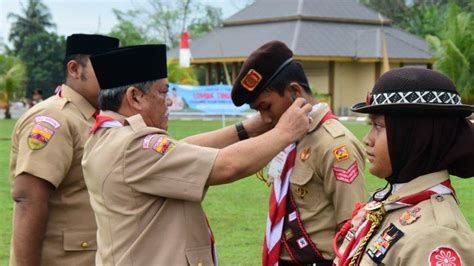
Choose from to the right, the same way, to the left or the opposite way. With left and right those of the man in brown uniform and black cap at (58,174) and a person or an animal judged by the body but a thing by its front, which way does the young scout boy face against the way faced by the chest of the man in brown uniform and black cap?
the opposite way

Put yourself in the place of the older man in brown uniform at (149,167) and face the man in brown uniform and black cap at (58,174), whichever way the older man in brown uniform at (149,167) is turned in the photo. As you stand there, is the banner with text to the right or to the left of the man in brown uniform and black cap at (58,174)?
right

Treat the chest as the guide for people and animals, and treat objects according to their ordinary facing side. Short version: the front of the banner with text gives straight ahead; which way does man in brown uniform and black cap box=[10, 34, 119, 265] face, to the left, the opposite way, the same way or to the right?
to the left

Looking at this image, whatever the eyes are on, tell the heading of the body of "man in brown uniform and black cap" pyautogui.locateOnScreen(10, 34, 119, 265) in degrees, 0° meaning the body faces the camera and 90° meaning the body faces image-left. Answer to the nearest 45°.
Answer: approximately 270°

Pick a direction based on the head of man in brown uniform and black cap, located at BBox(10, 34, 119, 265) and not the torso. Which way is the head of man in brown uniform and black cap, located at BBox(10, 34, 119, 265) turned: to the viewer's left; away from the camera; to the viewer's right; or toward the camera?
to the viewer's right

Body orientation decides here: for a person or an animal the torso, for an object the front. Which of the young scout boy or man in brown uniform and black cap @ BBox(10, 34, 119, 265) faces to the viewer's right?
the man in brown uniform and black cap

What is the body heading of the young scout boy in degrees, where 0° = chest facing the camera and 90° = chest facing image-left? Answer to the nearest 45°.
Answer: approximately 45°

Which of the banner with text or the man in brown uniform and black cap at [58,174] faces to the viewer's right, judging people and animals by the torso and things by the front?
the man in brown uniform and black cap

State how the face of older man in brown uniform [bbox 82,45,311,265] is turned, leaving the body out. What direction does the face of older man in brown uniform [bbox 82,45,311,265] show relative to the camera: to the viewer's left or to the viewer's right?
to the viewer's right
